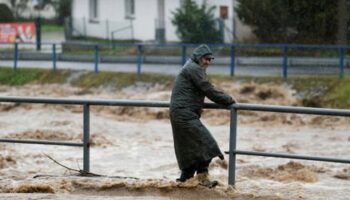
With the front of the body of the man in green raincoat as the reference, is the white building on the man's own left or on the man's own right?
on the man's own left

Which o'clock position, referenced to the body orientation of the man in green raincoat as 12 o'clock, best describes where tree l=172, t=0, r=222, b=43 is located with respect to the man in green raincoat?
The tree is roughly at 9 o'clock from the man in green raincoat.

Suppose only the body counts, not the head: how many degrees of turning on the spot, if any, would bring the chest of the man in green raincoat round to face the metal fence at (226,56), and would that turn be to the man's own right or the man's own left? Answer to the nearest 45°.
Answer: approximately 90° to the man's own left

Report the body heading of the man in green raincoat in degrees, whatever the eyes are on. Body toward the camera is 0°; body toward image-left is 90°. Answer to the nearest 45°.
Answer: approximately 270°

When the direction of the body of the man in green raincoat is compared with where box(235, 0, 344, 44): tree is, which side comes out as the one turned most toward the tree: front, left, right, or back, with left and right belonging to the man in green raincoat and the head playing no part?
left

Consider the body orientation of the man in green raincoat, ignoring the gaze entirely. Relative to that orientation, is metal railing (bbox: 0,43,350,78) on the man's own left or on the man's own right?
on the man's own left
